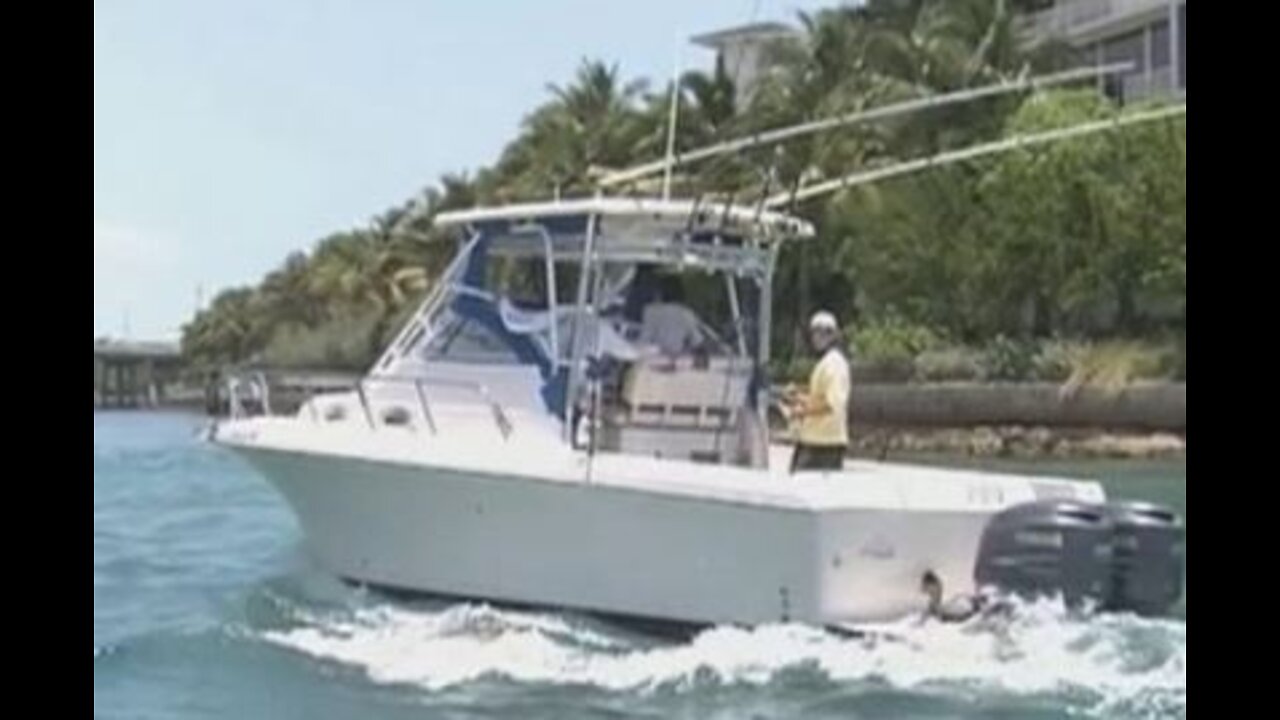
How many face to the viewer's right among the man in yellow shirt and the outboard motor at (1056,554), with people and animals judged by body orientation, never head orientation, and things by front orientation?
0

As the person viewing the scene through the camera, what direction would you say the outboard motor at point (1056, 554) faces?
facing away from the viewer and to the left of the viewer

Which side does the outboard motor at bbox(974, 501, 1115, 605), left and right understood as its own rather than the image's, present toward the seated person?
front

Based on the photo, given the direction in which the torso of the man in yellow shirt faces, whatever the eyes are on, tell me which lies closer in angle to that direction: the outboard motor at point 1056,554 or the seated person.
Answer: the seated person

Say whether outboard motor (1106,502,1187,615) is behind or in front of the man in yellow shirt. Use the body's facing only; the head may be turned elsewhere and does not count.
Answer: behind

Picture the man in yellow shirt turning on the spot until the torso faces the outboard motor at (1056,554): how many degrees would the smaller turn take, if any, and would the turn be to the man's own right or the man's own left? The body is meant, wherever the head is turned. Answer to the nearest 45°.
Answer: approximately 135° to the man's own left

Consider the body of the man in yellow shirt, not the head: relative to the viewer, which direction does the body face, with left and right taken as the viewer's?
facing to the left of the viewer
